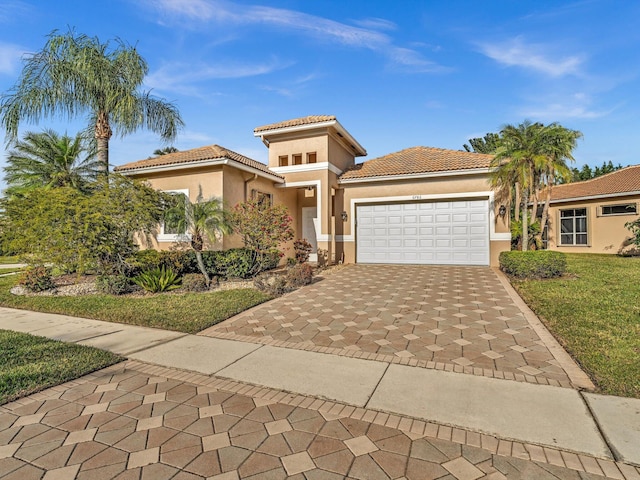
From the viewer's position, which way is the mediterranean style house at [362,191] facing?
facing the viewer

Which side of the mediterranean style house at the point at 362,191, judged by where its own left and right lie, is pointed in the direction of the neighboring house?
left

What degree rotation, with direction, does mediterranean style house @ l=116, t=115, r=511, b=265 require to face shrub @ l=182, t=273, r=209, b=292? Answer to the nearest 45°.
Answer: approximately 45° to its right

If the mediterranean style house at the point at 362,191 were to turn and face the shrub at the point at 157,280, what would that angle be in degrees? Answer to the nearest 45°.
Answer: approximately 45° to its right

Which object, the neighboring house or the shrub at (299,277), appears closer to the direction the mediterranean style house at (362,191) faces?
the shrub

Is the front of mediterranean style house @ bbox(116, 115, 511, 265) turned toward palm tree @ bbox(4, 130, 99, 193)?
no

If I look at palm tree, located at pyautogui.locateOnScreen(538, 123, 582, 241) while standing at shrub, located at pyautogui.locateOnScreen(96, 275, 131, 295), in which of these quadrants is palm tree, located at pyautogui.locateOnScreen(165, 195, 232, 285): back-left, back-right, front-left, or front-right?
front-left

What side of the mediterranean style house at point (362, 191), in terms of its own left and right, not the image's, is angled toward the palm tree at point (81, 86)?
right

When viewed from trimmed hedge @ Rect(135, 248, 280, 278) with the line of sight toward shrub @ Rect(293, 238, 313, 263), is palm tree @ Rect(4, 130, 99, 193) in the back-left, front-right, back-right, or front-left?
back-left

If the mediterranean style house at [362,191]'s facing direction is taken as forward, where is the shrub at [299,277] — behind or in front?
in front

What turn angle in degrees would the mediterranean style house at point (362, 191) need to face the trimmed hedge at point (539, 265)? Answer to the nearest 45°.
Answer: approximately 45° to its left
